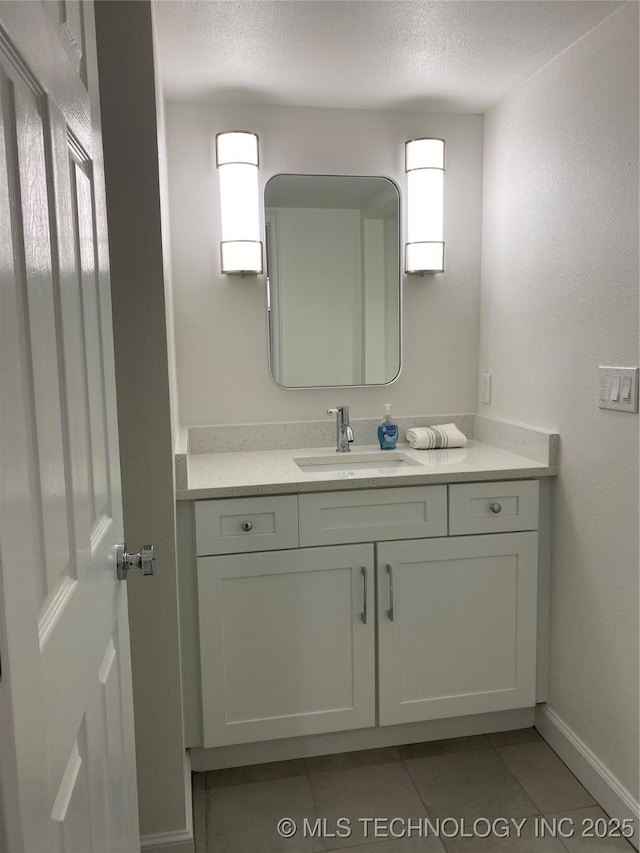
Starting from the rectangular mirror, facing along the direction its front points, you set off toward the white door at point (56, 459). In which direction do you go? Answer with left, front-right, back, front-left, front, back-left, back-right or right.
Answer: front

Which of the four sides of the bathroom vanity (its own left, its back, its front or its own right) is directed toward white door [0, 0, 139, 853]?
front

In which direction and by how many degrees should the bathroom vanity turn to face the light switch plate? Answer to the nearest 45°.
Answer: approximately 90° to its left

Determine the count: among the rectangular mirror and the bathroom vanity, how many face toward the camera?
2

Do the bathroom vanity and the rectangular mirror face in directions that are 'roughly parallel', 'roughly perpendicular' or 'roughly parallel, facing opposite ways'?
roughly parallel

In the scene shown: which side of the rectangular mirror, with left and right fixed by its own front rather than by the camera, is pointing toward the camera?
front

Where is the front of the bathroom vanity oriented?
toward the camera
